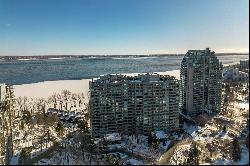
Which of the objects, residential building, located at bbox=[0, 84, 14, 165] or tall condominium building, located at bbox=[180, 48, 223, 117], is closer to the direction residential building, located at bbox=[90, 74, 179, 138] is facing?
the residential building

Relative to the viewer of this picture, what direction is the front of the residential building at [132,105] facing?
facing the viewer

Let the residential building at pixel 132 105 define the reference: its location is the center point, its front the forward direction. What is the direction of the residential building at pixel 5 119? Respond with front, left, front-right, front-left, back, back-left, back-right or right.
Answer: front-right

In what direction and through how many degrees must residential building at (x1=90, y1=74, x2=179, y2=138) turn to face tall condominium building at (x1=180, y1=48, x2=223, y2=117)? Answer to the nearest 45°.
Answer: approximately 135° to its left
